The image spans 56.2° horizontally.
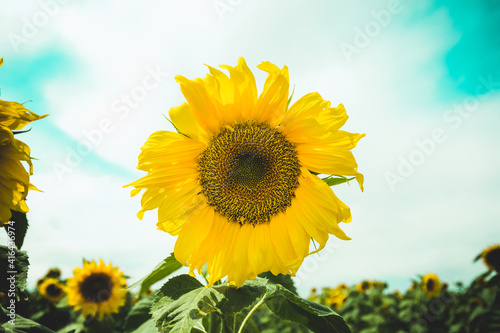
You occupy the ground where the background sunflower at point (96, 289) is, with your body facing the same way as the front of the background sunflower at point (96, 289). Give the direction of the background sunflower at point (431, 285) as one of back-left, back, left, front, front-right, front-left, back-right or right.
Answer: left

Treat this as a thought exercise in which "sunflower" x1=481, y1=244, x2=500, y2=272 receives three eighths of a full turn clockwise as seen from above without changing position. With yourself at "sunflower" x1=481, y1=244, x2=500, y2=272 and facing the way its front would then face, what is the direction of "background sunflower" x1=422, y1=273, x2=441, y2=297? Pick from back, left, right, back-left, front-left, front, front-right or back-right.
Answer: front

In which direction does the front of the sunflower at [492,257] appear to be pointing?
toward the camera

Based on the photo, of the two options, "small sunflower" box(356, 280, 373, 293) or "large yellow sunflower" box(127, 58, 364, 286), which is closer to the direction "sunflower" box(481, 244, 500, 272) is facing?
the large yellow sunflower

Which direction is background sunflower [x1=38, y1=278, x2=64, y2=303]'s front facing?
toward the camera

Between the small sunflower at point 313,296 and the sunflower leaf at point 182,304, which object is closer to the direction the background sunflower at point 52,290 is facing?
the sunflower leaf

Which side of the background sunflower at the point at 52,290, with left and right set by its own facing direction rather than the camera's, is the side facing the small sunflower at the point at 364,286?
left
